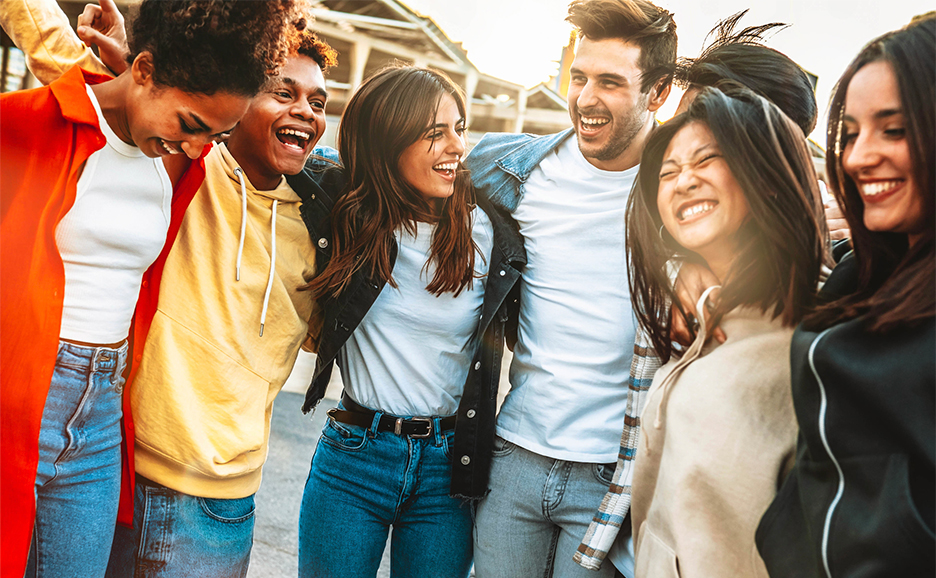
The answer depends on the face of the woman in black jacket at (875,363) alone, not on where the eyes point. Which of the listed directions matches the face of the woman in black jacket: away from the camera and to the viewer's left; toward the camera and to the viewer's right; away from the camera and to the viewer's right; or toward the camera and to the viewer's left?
toward the camera and to the viewer's left

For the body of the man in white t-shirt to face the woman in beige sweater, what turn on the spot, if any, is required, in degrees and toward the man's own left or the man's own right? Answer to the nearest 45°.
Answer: approximately 45° to the man's own left

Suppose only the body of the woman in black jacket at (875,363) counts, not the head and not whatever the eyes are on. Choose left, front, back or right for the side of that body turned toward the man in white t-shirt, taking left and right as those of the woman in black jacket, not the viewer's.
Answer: right

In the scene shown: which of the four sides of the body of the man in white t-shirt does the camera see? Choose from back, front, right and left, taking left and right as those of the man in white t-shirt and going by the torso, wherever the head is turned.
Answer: front

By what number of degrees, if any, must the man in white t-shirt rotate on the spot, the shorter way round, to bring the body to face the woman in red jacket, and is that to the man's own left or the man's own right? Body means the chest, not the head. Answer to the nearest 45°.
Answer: approximately 45° to the man's own right

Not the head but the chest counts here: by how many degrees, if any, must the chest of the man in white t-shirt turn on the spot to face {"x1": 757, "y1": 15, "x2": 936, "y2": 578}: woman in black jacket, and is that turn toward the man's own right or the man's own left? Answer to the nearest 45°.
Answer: approximately 45° to the man's own left

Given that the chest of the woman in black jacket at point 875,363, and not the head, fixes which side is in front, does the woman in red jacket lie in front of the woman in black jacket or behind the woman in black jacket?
in front

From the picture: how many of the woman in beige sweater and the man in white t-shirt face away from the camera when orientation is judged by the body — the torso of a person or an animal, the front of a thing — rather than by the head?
0

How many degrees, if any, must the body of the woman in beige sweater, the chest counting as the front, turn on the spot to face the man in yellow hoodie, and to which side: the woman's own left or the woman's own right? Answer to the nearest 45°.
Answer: approximately 45° to the woman's own right

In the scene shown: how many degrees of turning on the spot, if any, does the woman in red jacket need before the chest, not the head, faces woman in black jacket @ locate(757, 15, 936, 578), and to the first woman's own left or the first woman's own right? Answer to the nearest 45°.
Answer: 0° — they already face them

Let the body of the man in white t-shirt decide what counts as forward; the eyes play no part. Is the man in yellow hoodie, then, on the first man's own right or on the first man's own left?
on the first man's own right

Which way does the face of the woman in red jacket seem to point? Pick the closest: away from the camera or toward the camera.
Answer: toward the camera

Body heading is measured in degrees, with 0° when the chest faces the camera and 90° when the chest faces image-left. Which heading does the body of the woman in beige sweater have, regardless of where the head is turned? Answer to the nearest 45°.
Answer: approximately 45°
